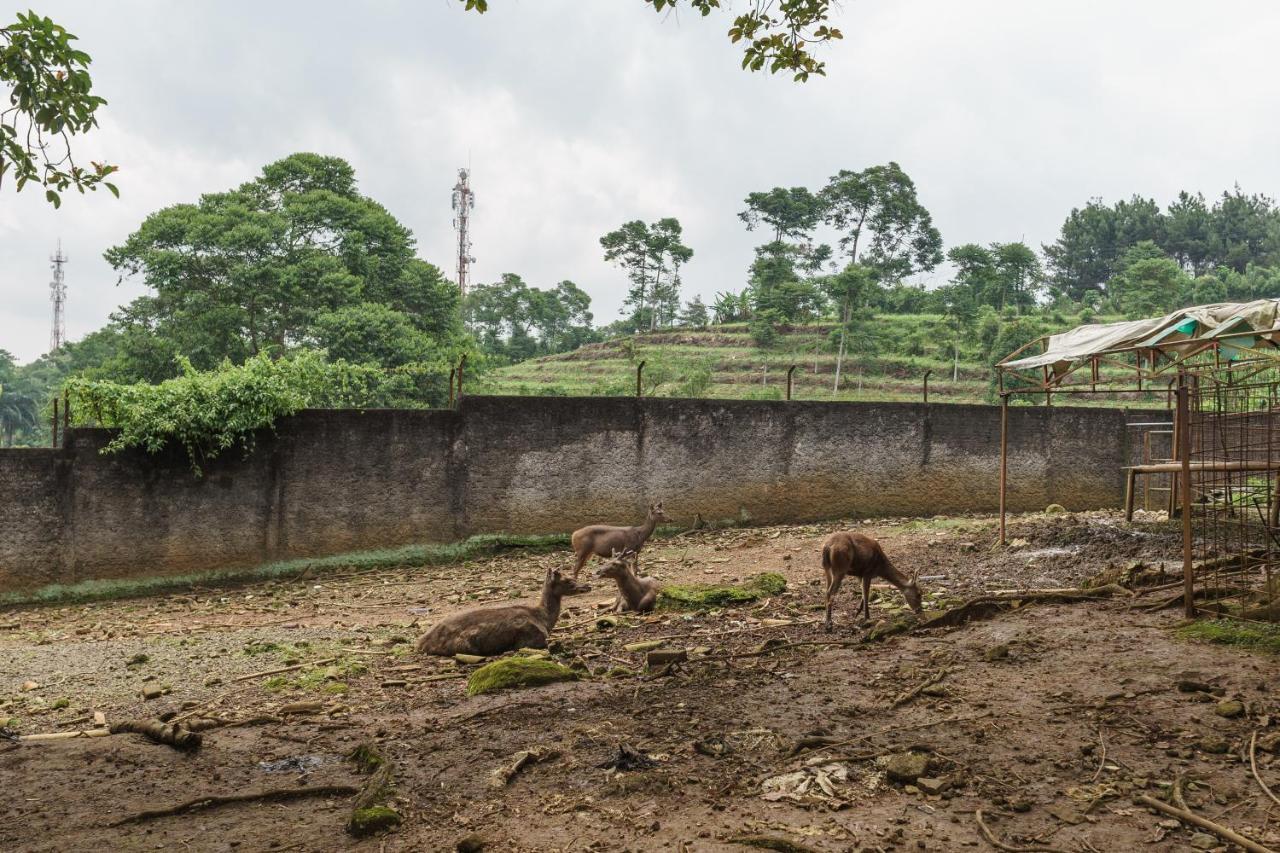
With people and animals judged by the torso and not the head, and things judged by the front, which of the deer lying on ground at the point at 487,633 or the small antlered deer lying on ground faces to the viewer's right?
the deer lying on ground at the point at 487,633

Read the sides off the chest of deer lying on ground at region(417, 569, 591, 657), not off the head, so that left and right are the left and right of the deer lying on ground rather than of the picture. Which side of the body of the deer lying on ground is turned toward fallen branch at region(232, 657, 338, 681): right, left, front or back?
back

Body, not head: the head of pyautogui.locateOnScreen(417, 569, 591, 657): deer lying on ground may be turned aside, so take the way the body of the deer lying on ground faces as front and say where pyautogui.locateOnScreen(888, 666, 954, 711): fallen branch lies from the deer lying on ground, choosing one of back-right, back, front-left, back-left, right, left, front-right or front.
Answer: front-right

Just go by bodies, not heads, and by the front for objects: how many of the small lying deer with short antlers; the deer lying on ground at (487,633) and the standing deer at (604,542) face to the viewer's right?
2

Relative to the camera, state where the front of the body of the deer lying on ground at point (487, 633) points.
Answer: to the viewer's right

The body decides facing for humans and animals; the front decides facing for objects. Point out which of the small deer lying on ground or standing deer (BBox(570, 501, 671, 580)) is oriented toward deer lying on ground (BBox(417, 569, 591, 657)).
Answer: the small deer lying on ground

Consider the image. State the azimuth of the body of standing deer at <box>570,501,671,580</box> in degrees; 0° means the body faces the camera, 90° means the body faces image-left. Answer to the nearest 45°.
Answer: approximately 270°

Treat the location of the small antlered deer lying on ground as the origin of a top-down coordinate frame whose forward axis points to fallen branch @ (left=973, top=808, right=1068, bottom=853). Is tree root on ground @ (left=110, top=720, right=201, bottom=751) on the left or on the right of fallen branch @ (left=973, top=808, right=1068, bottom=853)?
right

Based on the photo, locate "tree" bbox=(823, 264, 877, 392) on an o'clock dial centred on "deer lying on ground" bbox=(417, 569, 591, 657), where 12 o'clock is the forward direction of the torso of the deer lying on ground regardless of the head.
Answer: The tree is roughly at 10 o'clock from the deer lying on ground.

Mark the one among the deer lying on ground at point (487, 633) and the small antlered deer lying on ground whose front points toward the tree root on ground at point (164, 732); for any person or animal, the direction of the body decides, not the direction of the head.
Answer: the small antlered deer lying on ground

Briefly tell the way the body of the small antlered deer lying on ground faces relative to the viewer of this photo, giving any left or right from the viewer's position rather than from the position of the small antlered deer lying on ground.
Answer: facing the viewer and to the left of the viewer

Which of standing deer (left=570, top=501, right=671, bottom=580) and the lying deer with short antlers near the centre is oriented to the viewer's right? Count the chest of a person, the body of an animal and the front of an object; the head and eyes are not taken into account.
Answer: the standing deer
